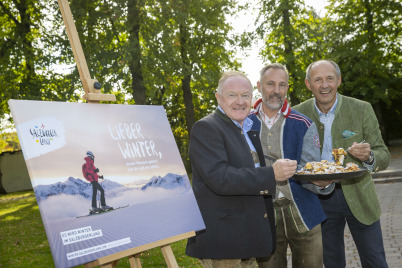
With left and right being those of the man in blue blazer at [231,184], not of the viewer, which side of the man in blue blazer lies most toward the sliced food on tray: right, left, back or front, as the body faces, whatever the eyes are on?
left

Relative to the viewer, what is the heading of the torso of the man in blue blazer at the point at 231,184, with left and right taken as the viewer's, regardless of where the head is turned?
facing the viewer and to the right of the viewer

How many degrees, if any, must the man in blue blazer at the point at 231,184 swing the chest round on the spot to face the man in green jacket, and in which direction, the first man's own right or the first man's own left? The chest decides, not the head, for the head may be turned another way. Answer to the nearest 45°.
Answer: approximately 90° to the first man's own left

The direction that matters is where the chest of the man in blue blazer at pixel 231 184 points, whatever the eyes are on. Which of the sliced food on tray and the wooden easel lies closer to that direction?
the sliced food on tray

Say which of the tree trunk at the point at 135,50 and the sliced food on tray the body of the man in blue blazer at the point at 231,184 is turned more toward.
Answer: the sliced food on tray
